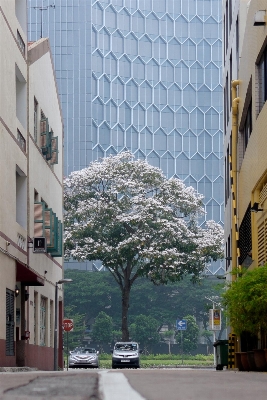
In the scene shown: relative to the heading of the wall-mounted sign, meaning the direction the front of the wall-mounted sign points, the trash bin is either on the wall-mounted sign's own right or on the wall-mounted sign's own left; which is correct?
on the wall-mounted sign's own left
